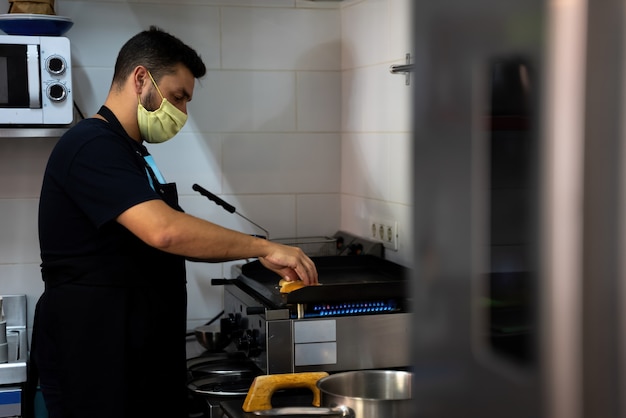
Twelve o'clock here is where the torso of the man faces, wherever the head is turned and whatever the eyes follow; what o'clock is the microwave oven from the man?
The microwave oven is roughly at 8 o'clock from the man.

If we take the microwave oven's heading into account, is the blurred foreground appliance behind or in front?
in front

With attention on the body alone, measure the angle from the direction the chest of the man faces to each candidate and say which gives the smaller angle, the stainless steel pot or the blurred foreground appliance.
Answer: the stainless steel pot

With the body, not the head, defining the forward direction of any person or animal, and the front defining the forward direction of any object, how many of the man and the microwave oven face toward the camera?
1

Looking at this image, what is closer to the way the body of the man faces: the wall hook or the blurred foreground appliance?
the wall hook

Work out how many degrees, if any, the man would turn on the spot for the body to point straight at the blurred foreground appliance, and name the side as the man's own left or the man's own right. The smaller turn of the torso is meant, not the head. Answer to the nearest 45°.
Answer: approximately 90° to the man's own right

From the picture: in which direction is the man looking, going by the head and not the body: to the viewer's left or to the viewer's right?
to the viewer's right

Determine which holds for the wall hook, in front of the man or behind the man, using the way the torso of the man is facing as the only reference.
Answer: in front

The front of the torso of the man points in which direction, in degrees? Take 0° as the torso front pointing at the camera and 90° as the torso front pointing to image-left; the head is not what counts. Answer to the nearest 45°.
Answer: approximately 270°

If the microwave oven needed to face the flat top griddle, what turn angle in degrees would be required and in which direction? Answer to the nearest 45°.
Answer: approximately 45° to its left

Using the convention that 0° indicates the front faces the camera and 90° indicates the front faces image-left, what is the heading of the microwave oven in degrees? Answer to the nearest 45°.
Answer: approximately 0°

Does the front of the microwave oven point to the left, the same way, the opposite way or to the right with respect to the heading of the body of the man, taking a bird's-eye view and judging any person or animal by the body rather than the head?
to the right

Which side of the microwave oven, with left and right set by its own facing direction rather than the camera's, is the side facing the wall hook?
left

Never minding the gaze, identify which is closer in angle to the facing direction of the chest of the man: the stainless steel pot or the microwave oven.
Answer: the stainless steel pot
